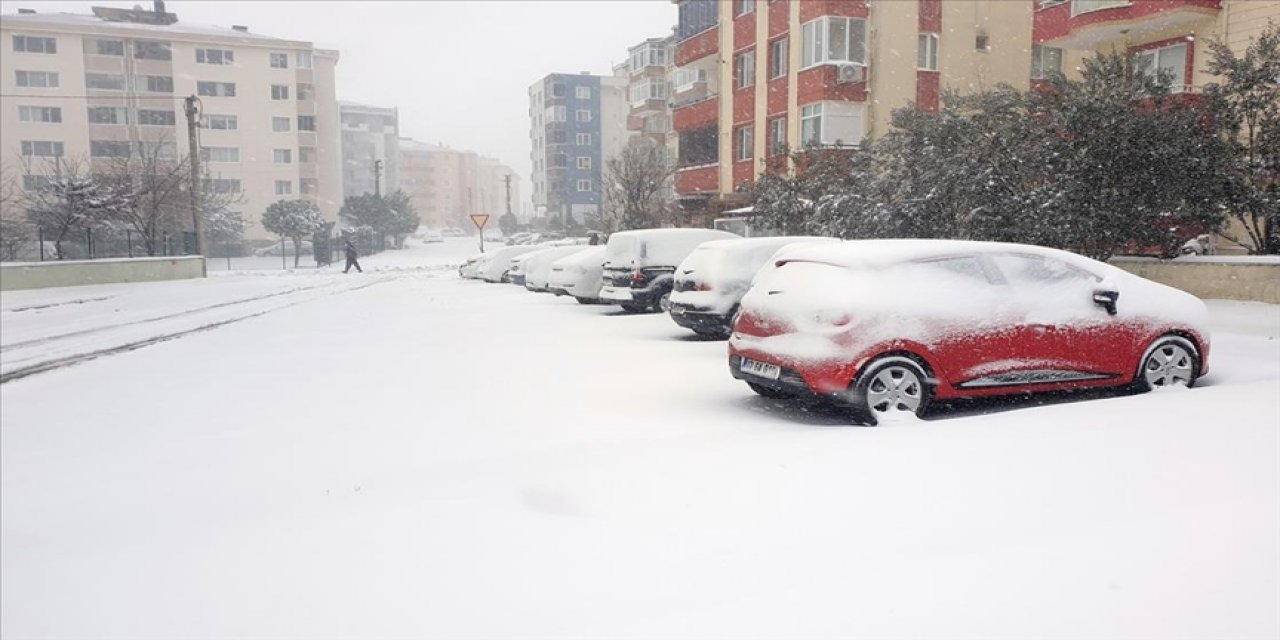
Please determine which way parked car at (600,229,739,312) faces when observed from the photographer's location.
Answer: facing away from the viewer and to the right of the viewer

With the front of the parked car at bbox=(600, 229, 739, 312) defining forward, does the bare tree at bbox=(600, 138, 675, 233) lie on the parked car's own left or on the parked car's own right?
on the parked car's own left

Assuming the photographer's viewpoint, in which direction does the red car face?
facing away from the viewer and to the right of the viewer

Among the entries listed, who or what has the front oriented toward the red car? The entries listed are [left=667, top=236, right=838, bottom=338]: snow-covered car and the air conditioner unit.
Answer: the air conditioner unit

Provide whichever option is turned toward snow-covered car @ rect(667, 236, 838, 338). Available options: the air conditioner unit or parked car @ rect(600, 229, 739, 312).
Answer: the air conditioner unit

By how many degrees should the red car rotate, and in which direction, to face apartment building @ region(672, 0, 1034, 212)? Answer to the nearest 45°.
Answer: approximately 45° to its left

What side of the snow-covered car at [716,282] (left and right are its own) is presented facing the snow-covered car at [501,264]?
left

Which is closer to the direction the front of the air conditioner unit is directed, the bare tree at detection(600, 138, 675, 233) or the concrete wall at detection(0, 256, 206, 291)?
the concrete wall
